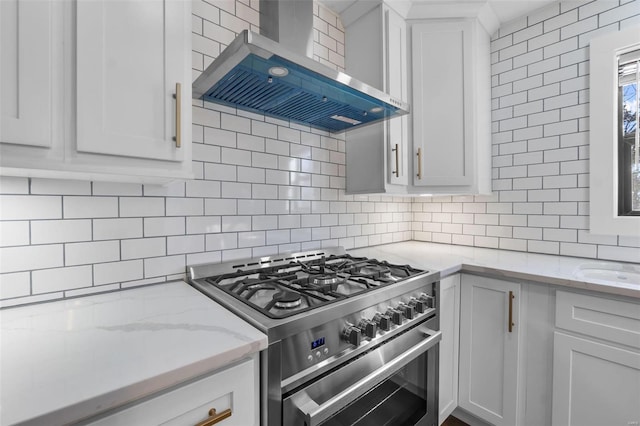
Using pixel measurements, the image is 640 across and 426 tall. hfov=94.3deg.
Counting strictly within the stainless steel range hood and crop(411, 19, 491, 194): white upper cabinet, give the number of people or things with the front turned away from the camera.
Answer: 0

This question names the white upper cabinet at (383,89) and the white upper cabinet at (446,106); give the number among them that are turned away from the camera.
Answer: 0

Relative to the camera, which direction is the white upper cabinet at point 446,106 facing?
toward the camera

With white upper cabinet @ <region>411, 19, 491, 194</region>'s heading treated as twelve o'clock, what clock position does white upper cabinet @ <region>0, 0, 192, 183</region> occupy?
white upper cabinet @ <region>0, 0, 192, 183</region> is roughly at 1 o'clock from white upper cabinet @ <region>411, 19, 491, 194</region>.

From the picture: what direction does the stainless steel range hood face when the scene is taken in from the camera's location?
facing the viewer and to the right of the viewer

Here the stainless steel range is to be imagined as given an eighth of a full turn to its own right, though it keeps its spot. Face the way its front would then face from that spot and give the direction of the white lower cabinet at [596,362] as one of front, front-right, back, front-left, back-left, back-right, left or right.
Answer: left

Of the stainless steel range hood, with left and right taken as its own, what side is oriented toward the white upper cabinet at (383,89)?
left

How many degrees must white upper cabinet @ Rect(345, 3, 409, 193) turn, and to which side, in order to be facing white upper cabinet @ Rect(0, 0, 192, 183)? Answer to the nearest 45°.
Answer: approximately 90° to its right
